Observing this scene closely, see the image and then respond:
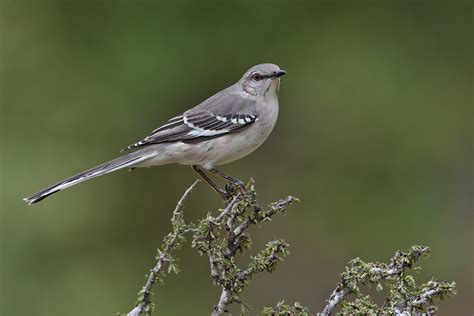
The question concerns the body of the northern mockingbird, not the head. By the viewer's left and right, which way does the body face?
facing to the right of the viewer

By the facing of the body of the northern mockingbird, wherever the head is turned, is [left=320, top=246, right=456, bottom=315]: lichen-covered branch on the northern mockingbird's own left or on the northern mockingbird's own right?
on the northern mockingbird's own right
